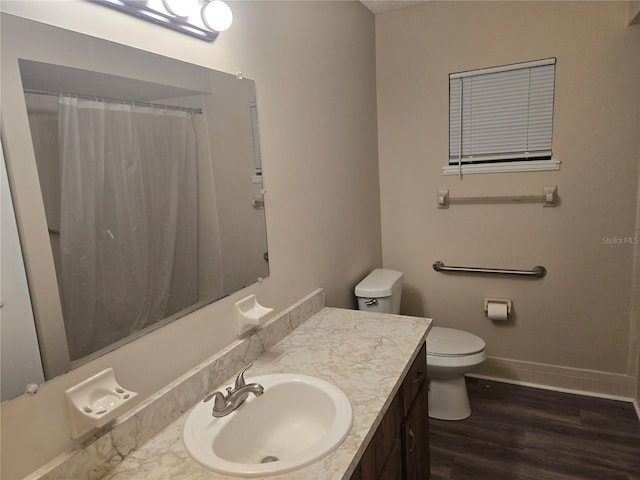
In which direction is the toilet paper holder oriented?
toward the camera

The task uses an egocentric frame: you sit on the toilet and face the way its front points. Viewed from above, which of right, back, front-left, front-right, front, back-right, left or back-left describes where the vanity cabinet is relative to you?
right

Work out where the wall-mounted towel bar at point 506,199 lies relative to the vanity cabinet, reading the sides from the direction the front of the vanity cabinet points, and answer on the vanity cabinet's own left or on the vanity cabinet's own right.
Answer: on the vanity cabinet's own left

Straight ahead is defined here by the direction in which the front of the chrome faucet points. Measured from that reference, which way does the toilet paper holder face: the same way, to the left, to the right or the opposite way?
to the right

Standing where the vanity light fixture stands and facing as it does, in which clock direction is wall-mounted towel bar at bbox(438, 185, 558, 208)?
The wall-mounted towel bar is roughly at 10 o'clock from the vanity light fixture.

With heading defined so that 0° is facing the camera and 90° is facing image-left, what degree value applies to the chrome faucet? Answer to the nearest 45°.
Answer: approximately 315°

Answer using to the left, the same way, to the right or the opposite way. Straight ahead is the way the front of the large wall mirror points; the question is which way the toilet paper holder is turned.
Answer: to the right

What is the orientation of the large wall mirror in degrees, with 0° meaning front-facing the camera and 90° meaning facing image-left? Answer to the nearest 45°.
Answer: approximately 315°

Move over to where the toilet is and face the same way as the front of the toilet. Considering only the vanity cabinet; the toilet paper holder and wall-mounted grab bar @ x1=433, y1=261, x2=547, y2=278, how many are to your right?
1

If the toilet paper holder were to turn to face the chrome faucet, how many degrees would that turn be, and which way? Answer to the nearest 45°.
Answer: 0° — it already faces it

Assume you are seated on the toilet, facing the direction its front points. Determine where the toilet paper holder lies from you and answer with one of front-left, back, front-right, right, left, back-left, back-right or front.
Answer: front-left
